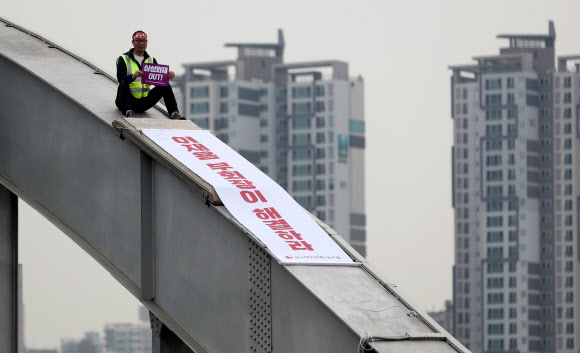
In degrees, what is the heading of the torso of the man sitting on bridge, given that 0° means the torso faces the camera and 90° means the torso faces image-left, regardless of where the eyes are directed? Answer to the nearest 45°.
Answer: approximately 315°

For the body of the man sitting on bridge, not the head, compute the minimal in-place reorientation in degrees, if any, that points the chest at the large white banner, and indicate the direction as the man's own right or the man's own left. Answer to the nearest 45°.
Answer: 0° — they already face it
